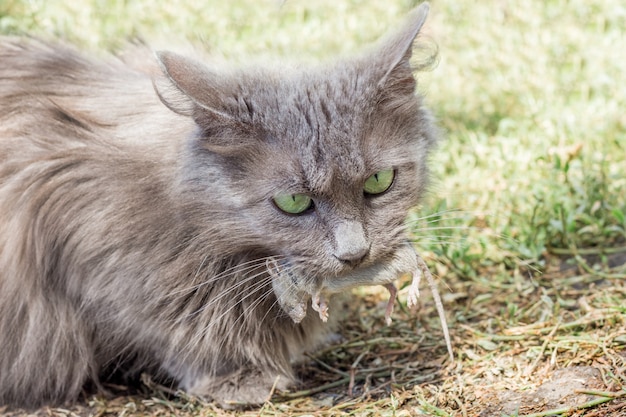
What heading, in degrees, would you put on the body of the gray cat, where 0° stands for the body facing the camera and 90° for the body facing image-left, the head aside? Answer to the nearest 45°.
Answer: approximately 315°
